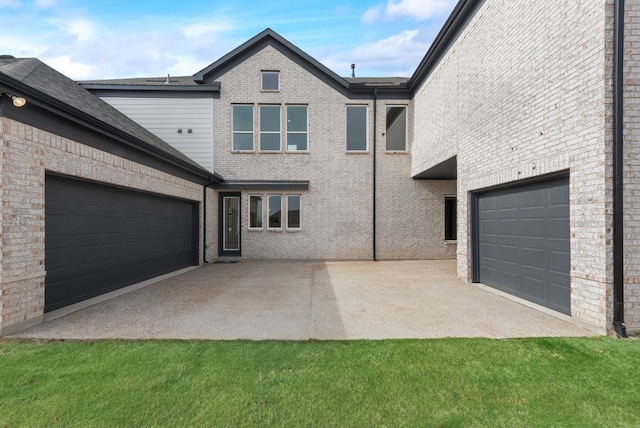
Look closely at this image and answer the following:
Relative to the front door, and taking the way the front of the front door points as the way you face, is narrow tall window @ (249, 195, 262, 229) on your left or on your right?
on your left

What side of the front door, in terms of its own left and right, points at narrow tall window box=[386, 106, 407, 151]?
left

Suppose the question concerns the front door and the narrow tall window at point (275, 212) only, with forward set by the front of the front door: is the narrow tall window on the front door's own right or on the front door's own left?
on the front door's own left

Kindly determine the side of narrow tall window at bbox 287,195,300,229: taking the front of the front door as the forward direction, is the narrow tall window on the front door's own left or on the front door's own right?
on the front door's own left

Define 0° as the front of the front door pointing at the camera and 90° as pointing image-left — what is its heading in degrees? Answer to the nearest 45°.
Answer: approximately 0°

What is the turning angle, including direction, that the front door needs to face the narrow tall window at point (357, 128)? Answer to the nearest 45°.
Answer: approximately 90° to its left
